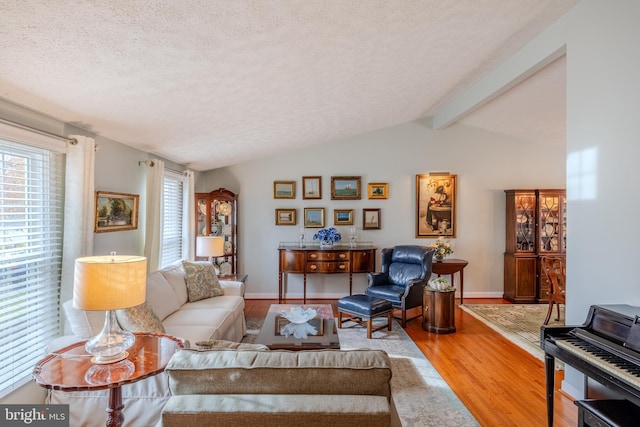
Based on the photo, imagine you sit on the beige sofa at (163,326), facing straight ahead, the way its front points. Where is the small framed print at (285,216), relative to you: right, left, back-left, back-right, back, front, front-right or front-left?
left

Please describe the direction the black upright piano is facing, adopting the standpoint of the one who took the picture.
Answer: facing the viewer and to the left of the viewer

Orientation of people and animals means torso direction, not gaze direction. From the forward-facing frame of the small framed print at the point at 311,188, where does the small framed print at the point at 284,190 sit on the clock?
the small framed print at the point at 284,190 is roughly at 3 o'clock from the small framed print at the point at 311,188.

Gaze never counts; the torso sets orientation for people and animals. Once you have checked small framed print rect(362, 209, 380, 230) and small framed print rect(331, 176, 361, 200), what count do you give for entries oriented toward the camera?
2

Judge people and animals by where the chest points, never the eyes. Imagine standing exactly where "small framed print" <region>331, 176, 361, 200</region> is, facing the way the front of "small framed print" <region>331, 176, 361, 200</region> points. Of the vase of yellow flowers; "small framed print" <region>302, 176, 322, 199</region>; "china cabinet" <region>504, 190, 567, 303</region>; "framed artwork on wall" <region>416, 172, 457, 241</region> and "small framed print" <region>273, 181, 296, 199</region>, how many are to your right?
2

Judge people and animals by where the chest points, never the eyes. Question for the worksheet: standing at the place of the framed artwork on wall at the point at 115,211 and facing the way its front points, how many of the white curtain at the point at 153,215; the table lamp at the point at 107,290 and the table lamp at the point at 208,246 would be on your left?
2

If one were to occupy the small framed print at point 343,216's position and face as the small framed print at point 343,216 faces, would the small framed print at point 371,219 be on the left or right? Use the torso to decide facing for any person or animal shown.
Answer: on its left

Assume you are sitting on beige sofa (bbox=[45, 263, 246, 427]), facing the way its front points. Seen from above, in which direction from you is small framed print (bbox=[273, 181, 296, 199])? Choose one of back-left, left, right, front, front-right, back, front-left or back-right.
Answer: left

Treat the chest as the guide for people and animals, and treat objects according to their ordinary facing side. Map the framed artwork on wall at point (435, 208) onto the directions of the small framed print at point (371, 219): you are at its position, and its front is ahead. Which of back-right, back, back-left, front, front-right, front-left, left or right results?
left

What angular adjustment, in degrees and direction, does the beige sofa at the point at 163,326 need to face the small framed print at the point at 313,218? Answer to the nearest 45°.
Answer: approximately 90° to its left

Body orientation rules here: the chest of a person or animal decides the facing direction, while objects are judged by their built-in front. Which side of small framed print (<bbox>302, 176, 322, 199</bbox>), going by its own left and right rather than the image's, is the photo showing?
front

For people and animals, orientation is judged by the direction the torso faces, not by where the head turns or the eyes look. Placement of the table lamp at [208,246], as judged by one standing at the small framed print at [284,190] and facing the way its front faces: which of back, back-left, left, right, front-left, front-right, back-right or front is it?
front-right

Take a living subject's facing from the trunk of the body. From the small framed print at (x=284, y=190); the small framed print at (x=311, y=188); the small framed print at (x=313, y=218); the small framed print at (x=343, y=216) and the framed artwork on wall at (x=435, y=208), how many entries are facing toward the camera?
5

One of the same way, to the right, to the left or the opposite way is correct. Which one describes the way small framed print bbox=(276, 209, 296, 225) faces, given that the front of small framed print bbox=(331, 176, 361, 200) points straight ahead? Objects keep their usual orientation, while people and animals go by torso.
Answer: the same way

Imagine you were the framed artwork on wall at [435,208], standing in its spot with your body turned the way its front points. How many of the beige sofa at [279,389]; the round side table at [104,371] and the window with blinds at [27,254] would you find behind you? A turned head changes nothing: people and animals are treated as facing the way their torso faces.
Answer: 0

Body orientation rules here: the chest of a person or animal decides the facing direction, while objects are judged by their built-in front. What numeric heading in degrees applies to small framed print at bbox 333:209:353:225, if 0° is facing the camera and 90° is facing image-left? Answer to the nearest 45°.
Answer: approximately 0°

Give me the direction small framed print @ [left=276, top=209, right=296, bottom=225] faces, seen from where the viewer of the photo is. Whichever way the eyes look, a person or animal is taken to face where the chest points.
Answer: facing the viewer

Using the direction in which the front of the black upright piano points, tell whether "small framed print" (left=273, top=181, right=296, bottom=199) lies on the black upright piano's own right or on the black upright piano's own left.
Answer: on the black upright piano's own right

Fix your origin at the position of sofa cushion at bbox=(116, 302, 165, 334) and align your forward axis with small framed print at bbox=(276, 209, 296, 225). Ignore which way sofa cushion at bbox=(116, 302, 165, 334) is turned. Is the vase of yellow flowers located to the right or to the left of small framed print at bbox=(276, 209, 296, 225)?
right
